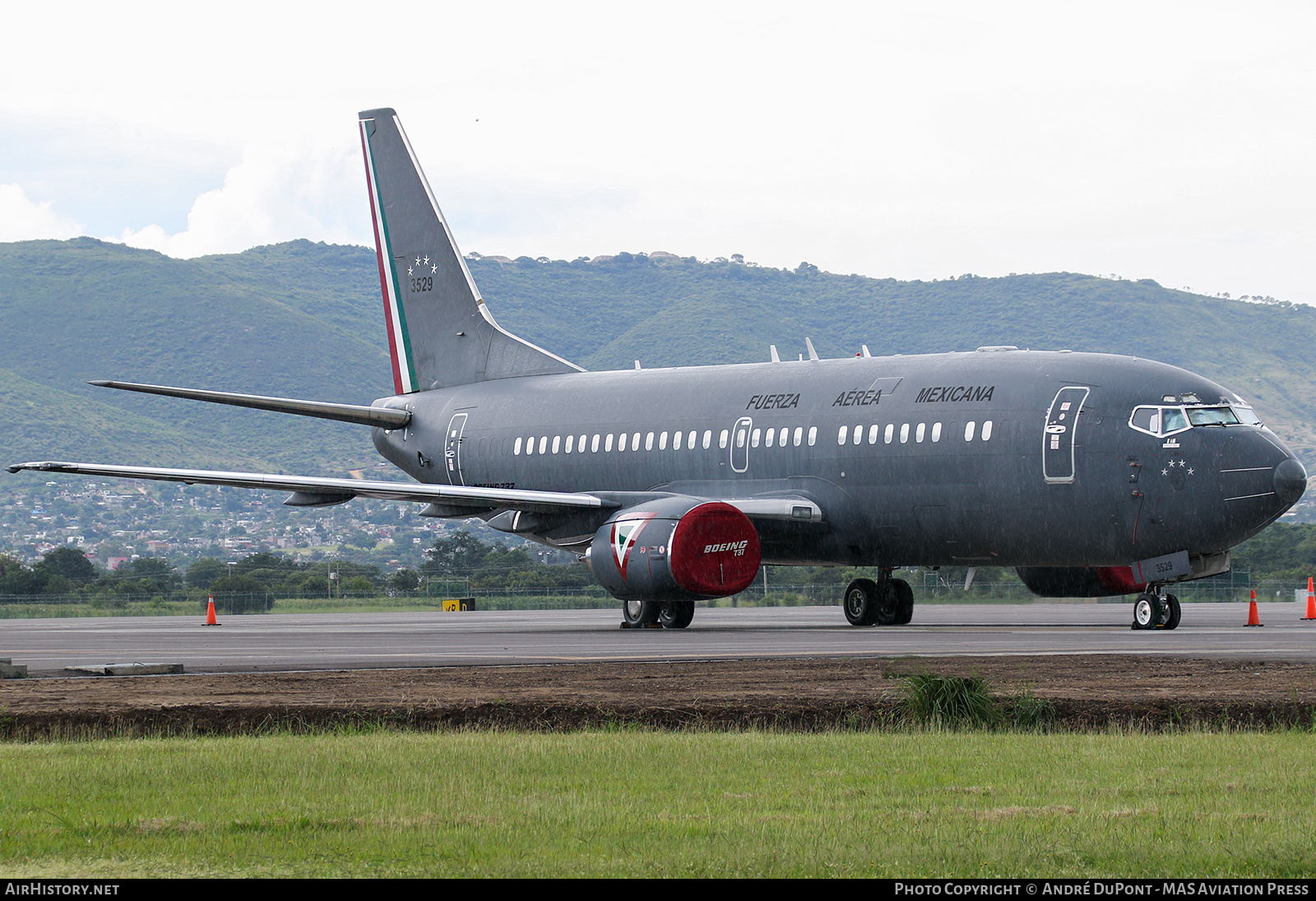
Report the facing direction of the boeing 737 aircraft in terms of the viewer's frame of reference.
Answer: facing the viewer and to the right of the viewer
